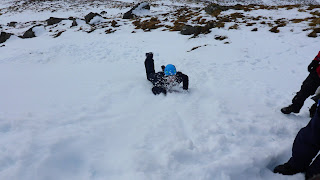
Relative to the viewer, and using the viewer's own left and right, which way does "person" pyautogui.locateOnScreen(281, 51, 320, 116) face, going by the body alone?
facing to the left of the viewer

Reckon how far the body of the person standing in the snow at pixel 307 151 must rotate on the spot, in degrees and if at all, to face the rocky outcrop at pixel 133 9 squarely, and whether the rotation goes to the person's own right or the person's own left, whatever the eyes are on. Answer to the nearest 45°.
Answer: approximately 45° to the person's own right

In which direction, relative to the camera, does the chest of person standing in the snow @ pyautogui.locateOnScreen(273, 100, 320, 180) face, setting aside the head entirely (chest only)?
to the viewer's left

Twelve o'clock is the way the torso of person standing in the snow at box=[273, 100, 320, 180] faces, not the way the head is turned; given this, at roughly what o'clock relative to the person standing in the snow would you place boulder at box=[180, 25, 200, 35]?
The boulder is roughly at 2 o'clock from the person standing in the snow.
